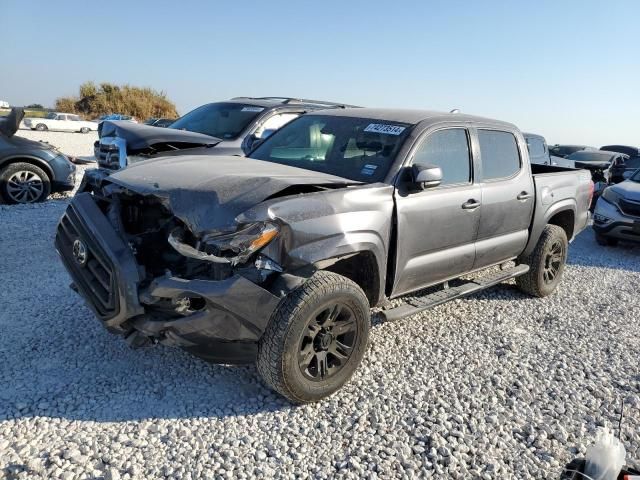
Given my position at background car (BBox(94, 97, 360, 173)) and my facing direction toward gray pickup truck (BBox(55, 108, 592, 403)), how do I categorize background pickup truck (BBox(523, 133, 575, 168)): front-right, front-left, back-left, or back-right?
back-left

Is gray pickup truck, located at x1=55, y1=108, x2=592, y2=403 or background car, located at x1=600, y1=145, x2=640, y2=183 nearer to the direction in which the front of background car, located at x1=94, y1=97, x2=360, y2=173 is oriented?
the gray pickup truck

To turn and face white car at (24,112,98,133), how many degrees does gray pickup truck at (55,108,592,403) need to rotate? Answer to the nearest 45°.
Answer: approximately 90° to its right

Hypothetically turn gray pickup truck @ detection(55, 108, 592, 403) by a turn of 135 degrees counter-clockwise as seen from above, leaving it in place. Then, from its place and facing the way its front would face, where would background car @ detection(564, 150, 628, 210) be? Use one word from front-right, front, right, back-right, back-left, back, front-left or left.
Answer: front-left

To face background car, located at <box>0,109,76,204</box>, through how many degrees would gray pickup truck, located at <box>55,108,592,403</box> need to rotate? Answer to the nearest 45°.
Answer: approximately 90° to its right
